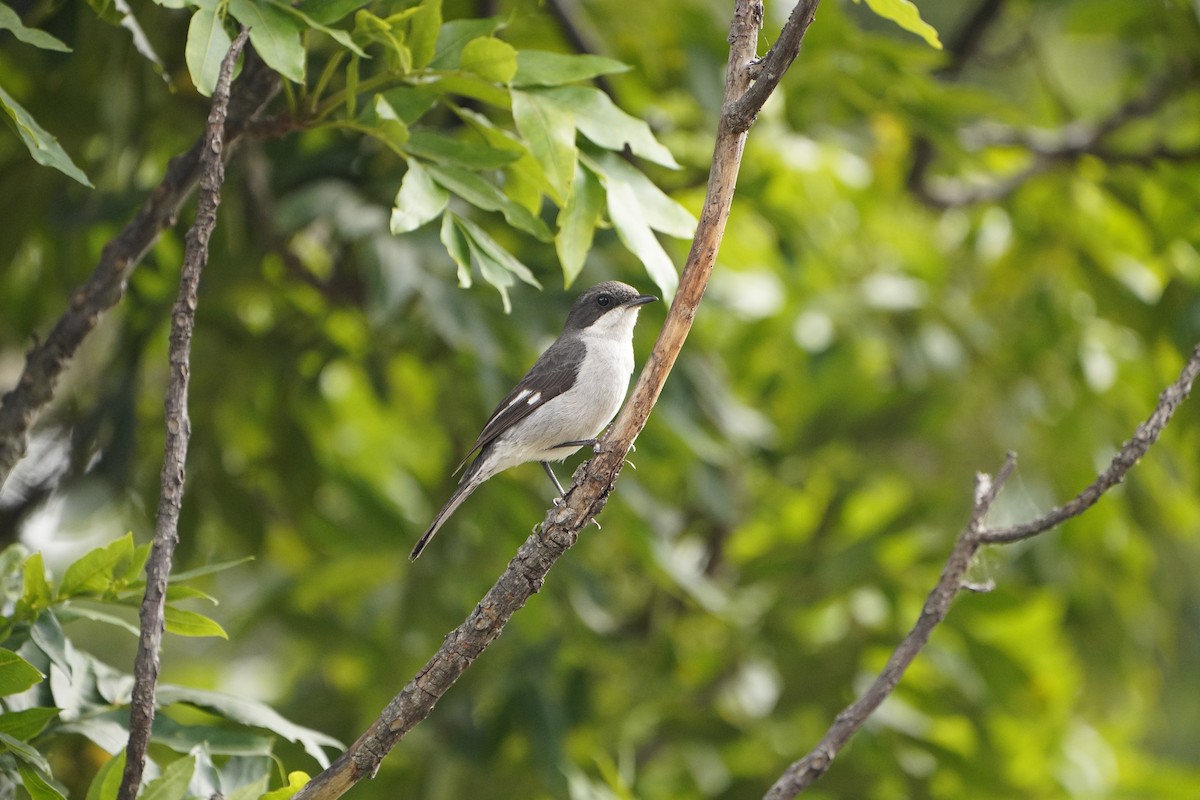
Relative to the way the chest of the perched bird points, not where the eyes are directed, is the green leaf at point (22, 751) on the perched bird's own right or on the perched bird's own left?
on the perched bird's own right

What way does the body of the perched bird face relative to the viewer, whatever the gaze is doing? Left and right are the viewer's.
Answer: facing to the right of the viewer

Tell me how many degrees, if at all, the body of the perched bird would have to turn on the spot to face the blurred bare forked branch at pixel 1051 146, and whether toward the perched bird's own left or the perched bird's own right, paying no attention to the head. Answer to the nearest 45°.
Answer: approximately 45° to the perched bird's own left
